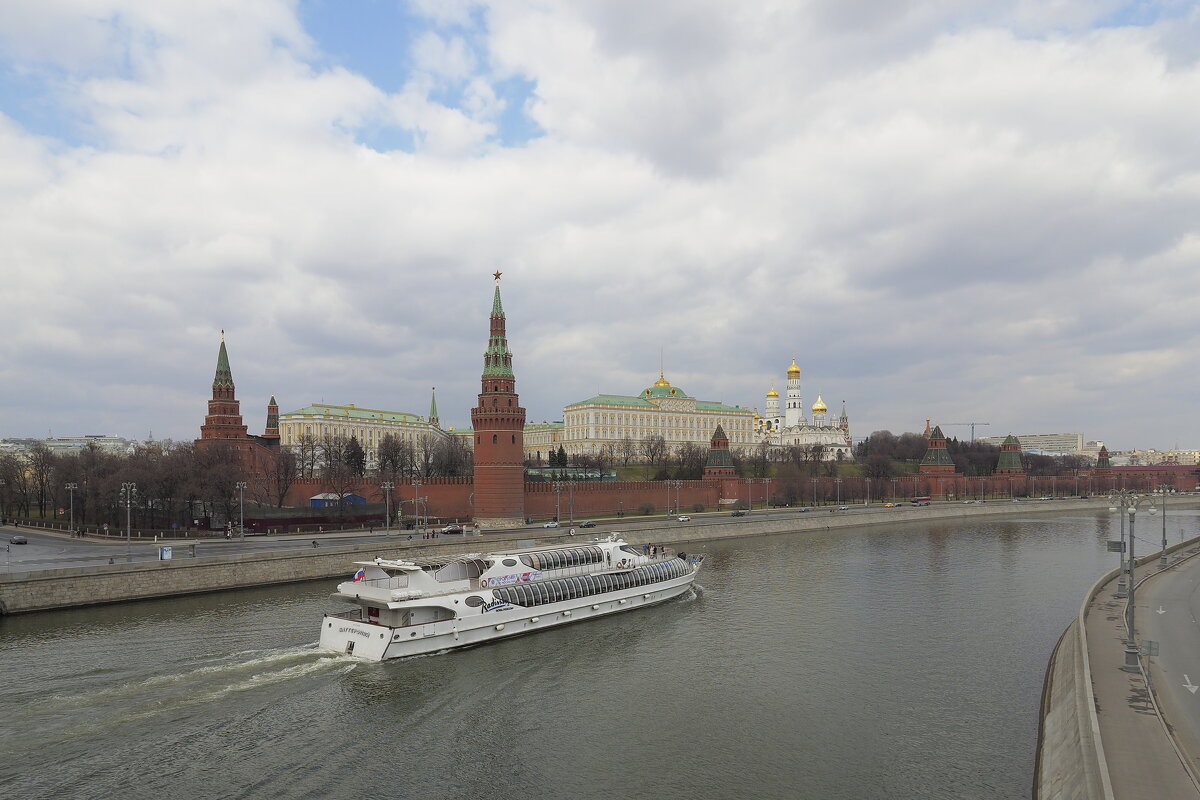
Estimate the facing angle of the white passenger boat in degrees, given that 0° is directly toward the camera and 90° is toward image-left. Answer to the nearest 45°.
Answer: approximately 225°
